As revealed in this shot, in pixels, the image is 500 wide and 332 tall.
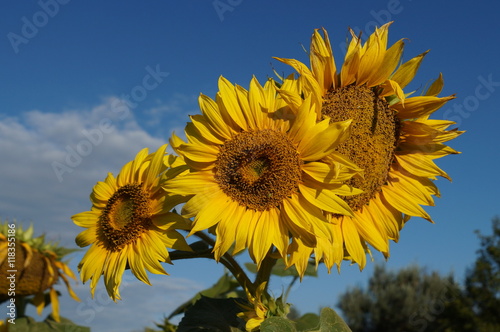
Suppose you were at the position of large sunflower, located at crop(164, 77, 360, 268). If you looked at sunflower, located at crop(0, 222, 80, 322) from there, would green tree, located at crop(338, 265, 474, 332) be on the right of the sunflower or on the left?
right

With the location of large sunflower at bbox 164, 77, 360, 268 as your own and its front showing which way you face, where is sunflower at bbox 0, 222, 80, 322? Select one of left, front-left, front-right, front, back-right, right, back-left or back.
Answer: back-right

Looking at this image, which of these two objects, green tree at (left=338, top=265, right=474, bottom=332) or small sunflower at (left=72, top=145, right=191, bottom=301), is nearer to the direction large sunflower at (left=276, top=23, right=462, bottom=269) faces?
the small sunflower

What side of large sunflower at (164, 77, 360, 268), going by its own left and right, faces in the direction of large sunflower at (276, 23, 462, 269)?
left

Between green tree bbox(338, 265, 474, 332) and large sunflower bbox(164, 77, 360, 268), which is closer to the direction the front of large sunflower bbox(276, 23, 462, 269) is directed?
the large sunflower

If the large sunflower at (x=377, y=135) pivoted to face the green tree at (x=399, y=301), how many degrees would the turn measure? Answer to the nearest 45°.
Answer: approximately 135° to its right

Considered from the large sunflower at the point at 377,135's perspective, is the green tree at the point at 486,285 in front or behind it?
behind

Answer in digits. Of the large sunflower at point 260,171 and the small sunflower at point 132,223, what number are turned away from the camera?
0

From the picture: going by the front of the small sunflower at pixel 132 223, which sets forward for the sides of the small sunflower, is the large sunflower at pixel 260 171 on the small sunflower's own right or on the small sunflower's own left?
on the small sunflower's own left

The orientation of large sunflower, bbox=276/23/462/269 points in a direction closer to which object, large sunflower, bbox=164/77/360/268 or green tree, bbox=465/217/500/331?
the large sunflower
